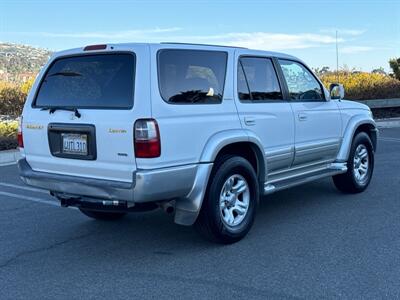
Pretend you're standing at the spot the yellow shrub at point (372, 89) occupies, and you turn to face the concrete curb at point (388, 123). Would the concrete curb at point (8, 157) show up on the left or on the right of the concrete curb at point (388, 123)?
right

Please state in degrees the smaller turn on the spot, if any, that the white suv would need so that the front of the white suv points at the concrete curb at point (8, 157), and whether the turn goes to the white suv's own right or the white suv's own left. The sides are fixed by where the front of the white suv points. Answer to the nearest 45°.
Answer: approximately 90° to the white suv's own left

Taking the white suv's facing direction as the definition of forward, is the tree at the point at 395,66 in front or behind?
in front

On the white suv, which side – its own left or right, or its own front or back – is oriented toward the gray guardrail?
front

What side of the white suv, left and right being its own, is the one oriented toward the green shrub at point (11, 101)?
left

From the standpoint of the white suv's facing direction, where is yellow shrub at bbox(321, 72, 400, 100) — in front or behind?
in front

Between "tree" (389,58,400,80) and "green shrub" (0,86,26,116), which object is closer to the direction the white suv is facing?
the tree

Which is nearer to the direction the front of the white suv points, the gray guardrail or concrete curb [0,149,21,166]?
the gray guardrail

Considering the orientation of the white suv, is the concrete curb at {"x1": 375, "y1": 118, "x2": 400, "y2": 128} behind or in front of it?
in front

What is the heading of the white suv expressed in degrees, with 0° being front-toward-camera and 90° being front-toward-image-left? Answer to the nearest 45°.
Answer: approximately 225°
